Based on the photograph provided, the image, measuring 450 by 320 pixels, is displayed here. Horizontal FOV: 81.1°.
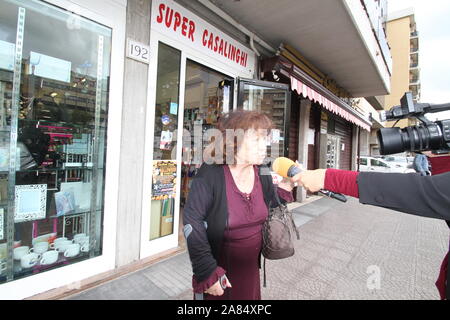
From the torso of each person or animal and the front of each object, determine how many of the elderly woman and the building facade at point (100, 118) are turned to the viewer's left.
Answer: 0

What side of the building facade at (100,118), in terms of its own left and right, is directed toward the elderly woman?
front

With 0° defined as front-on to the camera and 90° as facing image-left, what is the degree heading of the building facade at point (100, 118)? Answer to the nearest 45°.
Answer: approximately 315°
